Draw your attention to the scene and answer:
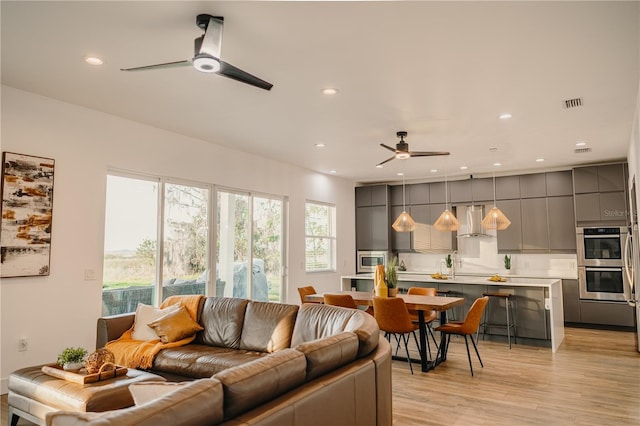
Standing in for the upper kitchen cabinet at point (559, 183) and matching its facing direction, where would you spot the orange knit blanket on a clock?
The orange knit blanket is roughly at 1 o'clock from the upper kitchen cabinet.

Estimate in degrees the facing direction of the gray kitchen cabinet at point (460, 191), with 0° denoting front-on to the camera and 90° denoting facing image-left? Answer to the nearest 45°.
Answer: approximately 0°

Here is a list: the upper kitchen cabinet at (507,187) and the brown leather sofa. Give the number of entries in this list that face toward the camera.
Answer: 1

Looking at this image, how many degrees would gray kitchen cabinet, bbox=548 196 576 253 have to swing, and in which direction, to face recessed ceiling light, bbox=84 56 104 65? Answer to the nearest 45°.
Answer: approximately 45° to its right

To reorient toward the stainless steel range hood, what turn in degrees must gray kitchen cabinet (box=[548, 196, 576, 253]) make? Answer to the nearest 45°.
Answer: approximately 90° to its right

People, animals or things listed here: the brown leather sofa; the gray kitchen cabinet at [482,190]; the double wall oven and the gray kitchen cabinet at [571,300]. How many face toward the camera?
3
